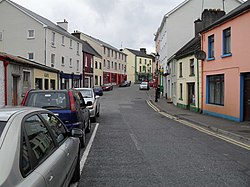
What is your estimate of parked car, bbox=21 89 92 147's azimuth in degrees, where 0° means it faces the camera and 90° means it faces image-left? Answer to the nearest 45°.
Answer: approximately 180°

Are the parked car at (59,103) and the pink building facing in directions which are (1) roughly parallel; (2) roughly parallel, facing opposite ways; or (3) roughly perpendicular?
roughly perpendicular

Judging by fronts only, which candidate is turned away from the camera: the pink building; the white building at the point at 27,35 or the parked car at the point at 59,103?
the parked car

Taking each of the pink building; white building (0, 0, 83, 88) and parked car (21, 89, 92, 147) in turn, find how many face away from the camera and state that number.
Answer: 1

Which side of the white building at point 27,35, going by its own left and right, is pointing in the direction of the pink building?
front

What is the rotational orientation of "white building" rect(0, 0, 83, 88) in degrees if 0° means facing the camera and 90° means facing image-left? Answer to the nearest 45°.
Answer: approximately 315°

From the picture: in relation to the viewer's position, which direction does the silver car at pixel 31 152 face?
facing away from the viewer and to the right of the viewer

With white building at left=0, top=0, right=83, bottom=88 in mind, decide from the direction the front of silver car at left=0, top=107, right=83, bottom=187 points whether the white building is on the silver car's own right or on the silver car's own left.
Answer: on the silver car's own left

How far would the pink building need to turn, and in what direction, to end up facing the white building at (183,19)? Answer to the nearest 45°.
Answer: approximately 135° to its right

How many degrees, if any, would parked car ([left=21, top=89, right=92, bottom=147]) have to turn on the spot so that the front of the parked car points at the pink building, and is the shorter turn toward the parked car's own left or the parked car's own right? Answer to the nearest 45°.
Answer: approximately 45° to the parked car's own right

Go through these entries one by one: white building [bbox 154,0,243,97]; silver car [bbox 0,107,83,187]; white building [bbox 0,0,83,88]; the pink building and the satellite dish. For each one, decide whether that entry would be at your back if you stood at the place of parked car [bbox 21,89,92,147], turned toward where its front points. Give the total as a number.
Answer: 1

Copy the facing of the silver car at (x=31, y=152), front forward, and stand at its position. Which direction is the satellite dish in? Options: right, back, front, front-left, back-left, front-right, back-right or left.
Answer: front

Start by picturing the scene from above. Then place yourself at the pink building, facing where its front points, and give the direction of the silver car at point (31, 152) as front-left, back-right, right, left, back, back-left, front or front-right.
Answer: front-left

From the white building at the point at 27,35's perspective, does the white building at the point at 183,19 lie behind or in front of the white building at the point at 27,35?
in front
